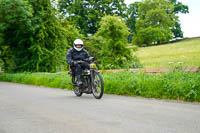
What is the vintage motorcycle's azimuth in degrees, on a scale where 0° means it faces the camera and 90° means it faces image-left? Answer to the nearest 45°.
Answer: approximately 315°

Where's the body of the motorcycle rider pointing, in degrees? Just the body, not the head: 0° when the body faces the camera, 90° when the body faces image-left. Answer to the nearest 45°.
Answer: approximately 315°

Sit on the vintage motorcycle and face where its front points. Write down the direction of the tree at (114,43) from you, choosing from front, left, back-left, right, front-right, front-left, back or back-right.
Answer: back-left

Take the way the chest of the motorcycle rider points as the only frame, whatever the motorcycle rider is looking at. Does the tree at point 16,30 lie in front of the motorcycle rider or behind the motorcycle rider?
behind

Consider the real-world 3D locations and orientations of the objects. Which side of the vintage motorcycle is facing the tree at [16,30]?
back

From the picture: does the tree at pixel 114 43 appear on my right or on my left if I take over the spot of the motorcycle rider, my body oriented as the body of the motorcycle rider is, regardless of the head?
on my left

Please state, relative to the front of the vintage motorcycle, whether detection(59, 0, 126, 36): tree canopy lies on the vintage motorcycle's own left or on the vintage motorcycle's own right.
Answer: on the vintage motorcycle's own left

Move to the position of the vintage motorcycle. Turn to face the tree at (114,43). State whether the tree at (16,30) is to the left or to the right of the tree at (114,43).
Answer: left
